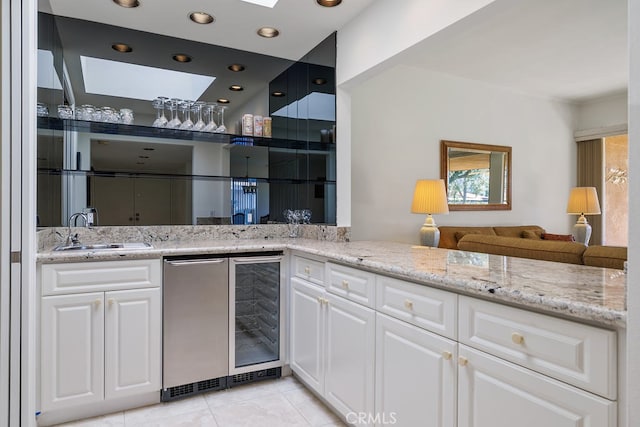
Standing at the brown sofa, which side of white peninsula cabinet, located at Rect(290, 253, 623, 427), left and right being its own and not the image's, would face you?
back

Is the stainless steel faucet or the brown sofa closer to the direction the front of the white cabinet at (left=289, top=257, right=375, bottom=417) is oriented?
the stainless steel faucet

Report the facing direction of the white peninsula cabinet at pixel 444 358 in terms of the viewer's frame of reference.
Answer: facing the viewer and to the left of the viewer

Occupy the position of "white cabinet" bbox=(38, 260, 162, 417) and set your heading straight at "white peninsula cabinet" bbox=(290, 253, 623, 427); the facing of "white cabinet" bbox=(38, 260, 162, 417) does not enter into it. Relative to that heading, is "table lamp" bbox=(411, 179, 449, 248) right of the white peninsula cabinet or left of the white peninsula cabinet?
left

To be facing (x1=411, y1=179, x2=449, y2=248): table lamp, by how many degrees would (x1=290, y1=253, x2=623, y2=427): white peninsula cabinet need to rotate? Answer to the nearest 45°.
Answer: approximately 135° to its right

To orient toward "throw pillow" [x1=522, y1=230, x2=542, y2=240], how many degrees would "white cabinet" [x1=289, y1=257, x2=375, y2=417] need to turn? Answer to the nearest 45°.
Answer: approximately 180°

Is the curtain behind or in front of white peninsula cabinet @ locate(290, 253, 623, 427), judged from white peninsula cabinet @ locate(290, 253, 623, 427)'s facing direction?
behind

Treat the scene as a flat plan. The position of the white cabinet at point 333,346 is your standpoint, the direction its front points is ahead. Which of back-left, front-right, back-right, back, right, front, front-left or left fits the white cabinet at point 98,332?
front-right
